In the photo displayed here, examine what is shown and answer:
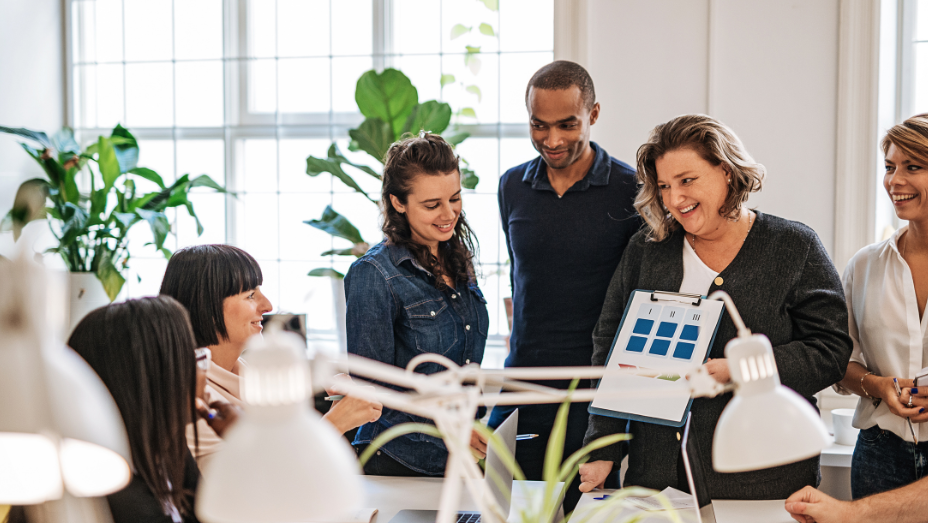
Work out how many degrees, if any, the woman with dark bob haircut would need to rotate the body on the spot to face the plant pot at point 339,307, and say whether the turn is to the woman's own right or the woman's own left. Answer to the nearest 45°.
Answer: approximately 90° to the woman's own left

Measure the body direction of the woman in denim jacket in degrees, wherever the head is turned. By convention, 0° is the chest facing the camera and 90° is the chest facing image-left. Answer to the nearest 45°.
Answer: approximately 315°

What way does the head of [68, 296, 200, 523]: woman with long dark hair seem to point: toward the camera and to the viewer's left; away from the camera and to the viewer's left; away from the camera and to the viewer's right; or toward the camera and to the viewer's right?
away from the camera and to the viewer's right

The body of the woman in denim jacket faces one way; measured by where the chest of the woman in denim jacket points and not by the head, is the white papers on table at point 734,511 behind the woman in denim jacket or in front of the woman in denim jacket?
in front

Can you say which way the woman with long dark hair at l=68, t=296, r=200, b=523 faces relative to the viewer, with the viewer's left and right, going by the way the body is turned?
facing away from the viewer and to the right of the viewer

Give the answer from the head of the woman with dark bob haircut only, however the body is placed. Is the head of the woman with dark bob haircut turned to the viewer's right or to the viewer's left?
to the viewer's right

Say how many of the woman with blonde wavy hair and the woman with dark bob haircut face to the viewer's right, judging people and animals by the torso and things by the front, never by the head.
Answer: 1

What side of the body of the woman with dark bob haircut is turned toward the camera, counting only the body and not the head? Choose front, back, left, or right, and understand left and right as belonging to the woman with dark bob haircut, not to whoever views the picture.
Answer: right
